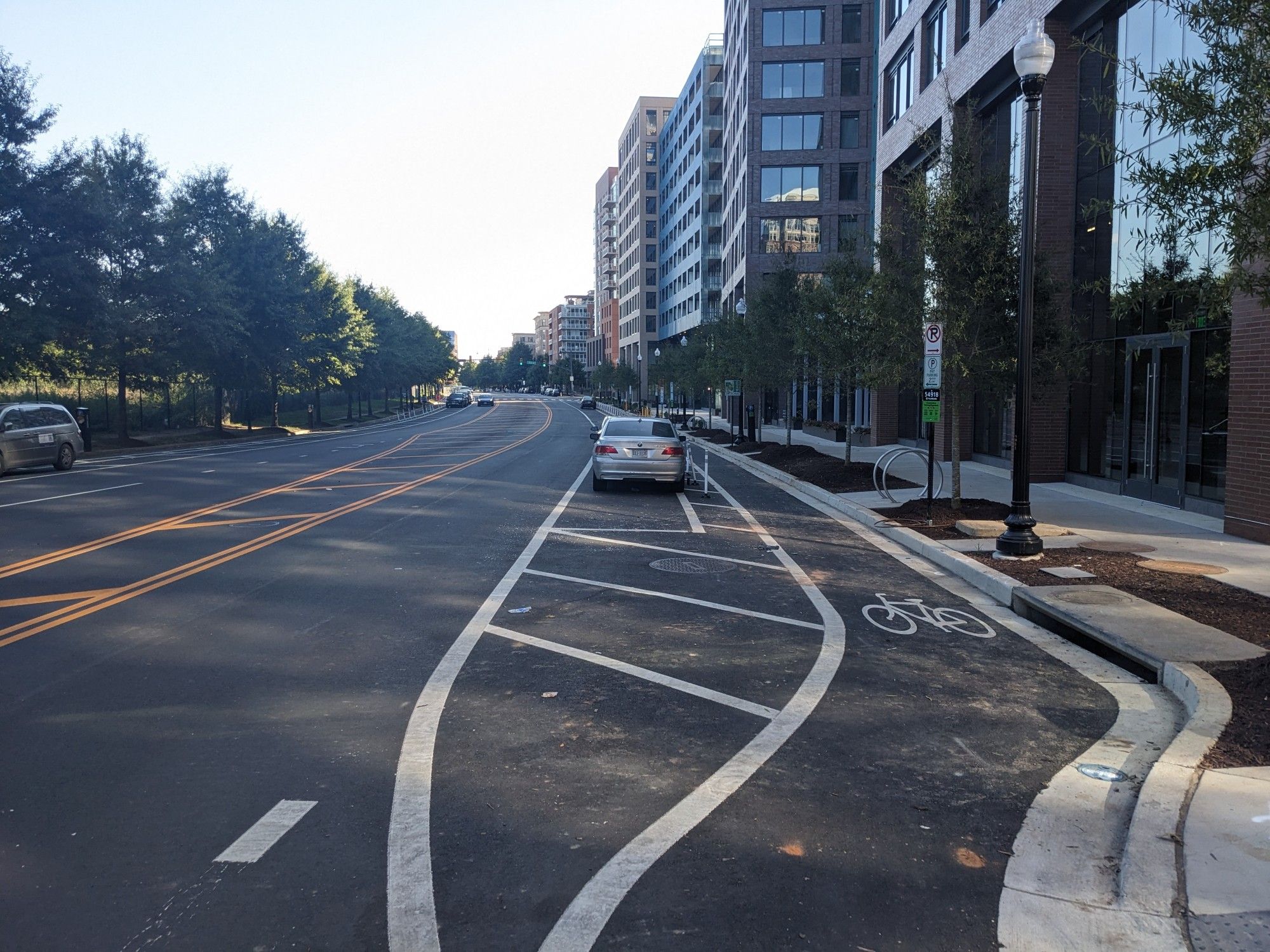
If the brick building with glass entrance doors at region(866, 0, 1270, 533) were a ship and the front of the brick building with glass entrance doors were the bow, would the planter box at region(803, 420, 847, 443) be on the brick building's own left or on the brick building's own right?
on the brick building's own right

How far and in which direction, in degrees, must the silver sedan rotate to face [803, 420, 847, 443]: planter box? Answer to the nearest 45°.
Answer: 0° — it already faces it

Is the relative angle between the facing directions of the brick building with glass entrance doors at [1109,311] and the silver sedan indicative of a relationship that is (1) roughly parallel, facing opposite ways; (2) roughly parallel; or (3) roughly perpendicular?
roughly perpendicular

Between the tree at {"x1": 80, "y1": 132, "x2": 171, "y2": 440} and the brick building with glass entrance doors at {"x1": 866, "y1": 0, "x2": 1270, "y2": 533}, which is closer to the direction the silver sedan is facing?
the tree

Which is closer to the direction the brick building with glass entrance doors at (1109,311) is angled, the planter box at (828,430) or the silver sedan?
the silver sedan

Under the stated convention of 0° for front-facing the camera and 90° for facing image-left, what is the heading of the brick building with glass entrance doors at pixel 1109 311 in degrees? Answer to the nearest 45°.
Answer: approximately 45°

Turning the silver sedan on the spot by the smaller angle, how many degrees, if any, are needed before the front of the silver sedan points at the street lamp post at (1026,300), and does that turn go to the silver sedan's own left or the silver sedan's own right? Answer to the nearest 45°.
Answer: approximately 135° to the silver sedan's own right

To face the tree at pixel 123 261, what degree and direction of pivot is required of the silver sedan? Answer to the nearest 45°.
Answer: approximately 45° to its left

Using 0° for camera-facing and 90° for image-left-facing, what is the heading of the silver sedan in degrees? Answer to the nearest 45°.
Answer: approximately 180°

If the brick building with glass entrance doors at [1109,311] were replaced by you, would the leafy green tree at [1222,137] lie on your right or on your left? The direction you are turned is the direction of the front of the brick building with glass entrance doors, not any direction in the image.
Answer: on your left

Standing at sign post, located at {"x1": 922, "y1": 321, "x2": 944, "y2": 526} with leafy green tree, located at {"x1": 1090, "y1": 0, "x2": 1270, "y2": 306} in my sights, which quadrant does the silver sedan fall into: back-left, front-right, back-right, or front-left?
back-right

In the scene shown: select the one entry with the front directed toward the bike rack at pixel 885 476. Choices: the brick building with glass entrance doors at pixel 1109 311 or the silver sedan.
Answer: the brick building with glass entrance doors

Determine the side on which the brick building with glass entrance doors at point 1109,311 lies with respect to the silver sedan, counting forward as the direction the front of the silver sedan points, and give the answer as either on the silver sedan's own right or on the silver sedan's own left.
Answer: on the silver sedan's own right

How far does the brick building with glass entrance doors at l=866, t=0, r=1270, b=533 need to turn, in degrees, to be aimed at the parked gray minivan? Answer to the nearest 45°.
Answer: approximately 45° to its right

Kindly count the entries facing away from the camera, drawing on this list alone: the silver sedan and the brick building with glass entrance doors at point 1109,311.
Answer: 1

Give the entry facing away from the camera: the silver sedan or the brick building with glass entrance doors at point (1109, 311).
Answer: the silver sedan
